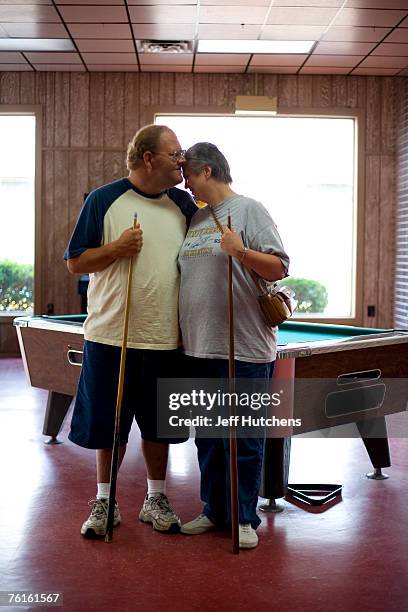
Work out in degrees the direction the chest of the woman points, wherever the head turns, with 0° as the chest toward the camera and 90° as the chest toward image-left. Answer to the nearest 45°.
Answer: approximately 45°

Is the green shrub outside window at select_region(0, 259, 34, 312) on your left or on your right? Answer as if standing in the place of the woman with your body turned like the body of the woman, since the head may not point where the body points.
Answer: on your right

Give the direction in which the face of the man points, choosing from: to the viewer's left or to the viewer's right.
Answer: to the viewer's right

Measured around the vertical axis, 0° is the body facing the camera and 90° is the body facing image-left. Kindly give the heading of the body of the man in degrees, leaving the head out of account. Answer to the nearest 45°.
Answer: approximately 315°
